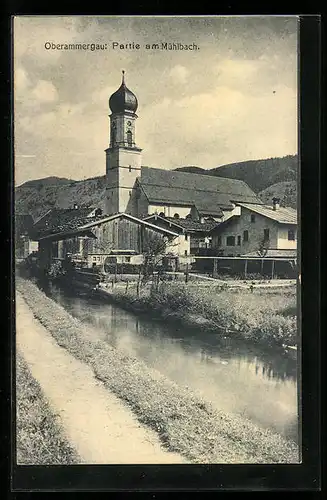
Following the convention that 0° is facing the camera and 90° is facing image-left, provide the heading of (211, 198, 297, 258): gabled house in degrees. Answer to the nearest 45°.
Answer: approximately 45°

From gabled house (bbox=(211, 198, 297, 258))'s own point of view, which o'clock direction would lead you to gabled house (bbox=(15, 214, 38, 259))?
gabled house (bbox=(15, 214, 38, 259)) is roughly at 1 o'clock from gabled house (bbox=(211, 198, 297, 258)).

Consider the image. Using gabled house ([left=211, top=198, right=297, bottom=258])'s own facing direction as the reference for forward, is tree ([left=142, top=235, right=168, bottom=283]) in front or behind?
in front
